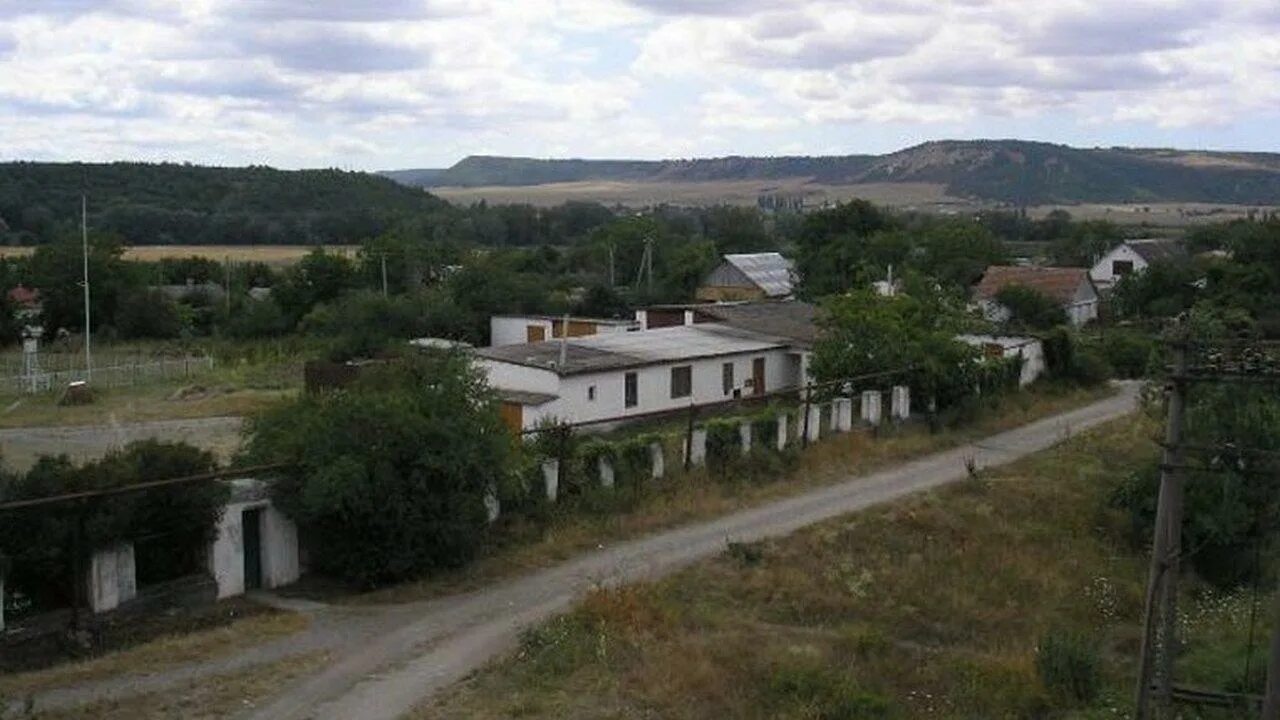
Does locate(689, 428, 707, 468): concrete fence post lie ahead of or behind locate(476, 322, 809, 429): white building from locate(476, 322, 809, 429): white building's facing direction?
ahead

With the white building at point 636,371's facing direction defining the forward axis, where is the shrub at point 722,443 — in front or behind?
in front

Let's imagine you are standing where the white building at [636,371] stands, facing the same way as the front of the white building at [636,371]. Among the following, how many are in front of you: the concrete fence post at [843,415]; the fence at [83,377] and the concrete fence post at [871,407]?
2

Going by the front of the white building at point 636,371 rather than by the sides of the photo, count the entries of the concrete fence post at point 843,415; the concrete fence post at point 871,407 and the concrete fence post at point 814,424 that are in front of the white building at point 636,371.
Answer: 3

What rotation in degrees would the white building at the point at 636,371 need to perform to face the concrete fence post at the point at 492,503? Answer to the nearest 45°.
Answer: approximately 45° to its right

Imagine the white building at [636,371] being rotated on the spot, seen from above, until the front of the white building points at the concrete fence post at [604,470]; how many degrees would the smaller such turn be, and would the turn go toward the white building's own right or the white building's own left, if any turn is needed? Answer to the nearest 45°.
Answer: approximately 45° to the white building's own right

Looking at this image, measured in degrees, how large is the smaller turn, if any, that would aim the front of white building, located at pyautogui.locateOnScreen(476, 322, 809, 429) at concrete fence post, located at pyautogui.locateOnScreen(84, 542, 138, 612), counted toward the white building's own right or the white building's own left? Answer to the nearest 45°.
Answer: approximately 45° to the white building's own right

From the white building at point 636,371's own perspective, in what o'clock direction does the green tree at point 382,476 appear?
The green tree is roughly at 2 o'clock from the white building.

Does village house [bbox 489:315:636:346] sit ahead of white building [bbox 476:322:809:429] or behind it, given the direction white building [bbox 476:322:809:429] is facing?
behind

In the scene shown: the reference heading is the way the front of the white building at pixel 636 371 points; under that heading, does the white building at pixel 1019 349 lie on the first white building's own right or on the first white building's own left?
on the first white building's own left

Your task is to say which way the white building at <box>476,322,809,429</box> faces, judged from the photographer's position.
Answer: facing the viewer and to the right of the viewer
